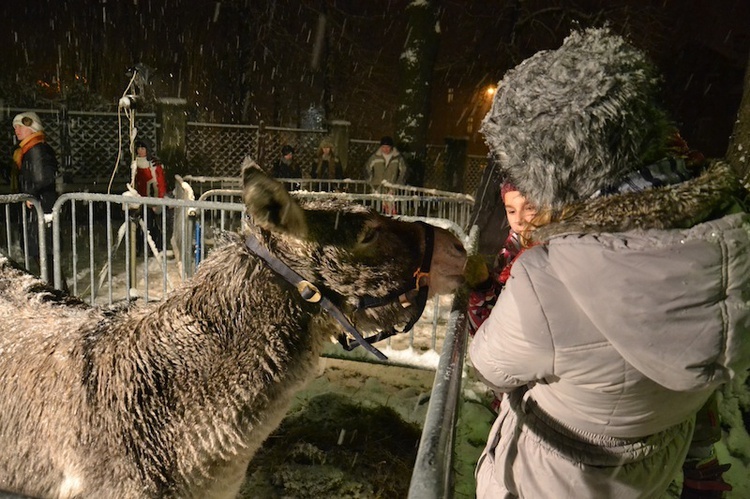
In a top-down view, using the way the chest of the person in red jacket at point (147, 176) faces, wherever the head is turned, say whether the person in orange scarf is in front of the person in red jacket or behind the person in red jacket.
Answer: in front

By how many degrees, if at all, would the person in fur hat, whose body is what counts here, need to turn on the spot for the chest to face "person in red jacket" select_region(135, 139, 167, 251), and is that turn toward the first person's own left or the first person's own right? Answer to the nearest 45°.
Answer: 0° — they already face them

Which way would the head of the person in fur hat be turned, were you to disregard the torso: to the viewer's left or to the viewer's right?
to the viewer's left

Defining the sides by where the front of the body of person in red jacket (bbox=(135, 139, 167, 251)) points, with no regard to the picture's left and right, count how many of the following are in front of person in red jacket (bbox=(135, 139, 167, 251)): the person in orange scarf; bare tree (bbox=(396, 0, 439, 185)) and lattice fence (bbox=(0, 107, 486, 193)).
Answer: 1

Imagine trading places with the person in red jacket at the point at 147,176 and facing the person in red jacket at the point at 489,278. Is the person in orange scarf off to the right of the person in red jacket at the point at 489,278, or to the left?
right

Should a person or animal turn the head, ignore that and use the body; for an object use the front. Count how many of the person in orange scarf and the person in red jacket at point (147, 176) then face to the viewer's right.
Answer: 0

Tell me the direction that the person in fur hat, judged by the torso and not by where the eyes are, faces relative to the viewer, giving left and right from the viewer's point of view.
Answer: facing away from the viewer and to the left of the viewer

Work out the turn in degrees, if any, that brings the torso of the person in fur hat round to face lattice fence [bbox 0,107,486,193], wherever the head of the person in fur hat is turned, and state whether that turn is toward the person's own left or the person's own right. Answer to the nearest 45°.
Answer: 0° — they already face it

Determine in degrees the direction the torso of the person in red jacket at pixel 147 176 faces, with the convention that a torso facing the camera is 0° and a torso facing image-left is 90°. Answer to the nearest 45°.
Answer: approximately 45°

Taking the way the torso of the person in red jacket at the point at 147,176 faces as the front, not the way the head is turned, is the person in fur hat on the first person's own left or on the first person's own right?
on the first person's own left
